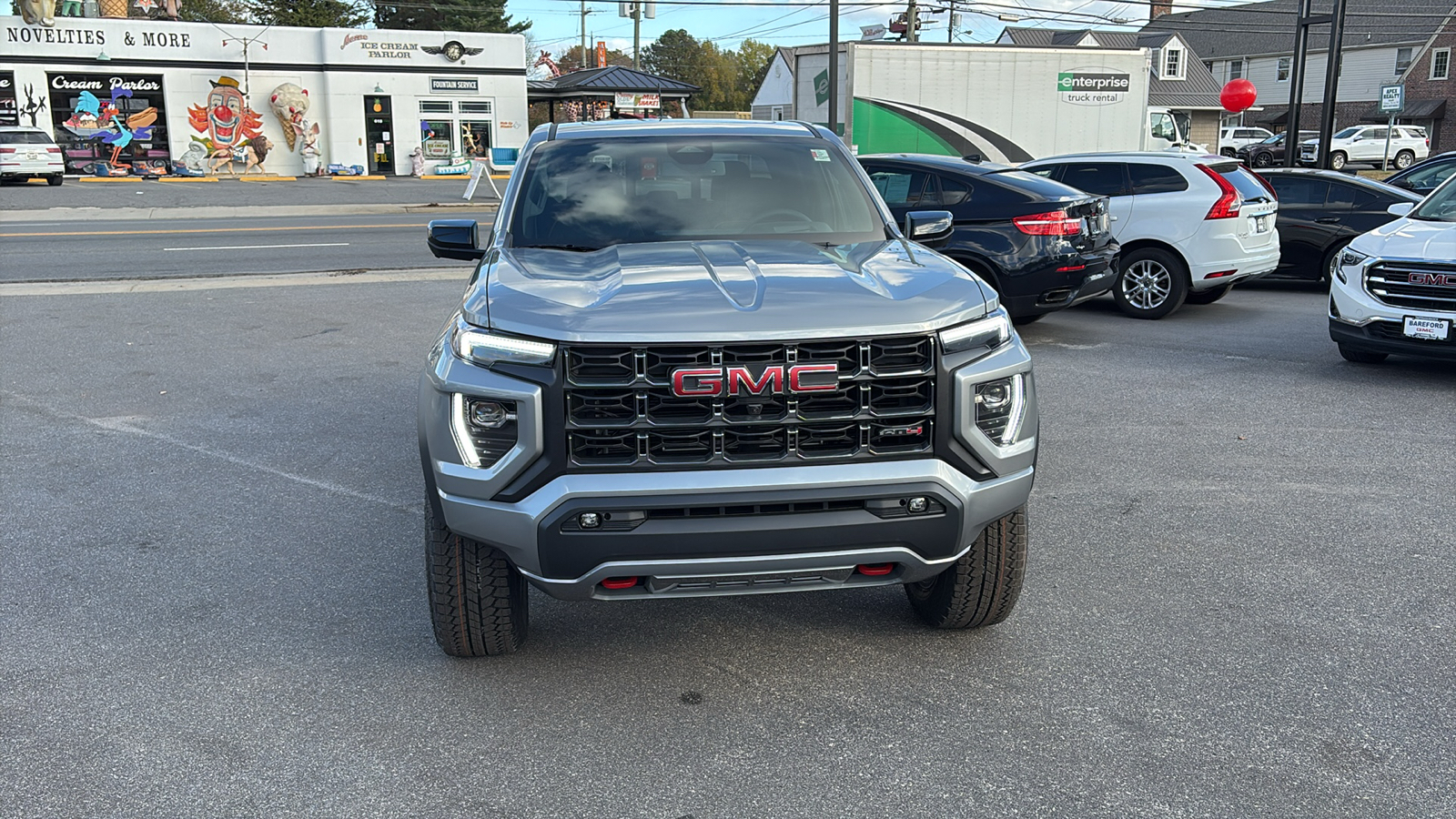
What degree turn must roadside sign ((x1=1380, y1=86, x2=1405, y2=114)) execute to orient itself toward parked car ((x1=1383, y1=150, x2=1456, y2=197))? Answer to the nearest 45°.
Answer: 0° — it already faces it

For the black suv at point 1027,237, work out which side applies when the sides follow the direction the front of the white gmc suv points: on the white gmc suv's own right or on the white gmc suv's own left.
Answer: on the white gmc suv's own right

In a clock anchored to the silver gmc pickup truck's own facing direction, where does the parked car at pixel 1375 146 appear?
The parked car is roughly at 7 o'clock from the silver gmc pickup truck.

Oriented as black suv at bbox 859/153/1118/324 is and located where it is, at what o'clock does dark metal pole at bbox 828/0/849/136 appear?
The dark metal pole is roughly at 1 o'clock from the black suv.

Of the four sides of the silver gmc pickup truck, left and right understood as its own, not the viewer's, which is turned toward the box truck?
back

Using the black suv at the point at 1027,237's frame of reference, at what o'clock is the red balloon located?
The red balloon is roughly at 2 o'clock from the black suv.

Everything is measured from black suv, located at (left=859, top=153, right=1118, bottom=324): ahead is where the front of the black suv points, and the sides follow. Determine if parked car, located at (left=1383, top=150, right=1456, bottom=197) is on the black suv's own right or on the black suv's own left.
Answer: on the black suv's own right

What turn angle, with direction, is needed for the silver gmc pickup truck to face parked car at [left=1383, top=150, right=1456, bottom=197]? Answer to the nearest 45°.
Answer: approximately 135° to its left

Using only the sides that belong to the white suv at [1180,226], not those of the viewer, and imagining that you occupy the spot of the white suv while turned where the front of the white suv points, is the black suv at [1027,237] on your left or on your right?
on your left

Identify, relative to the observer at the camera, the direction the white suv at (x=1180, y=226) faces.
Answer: facing away from the viewer and to the left of the viewer

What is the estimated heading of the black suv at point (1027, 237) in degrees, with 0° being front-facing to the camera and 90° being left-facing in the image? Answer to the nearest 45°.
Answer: approximately 135°
